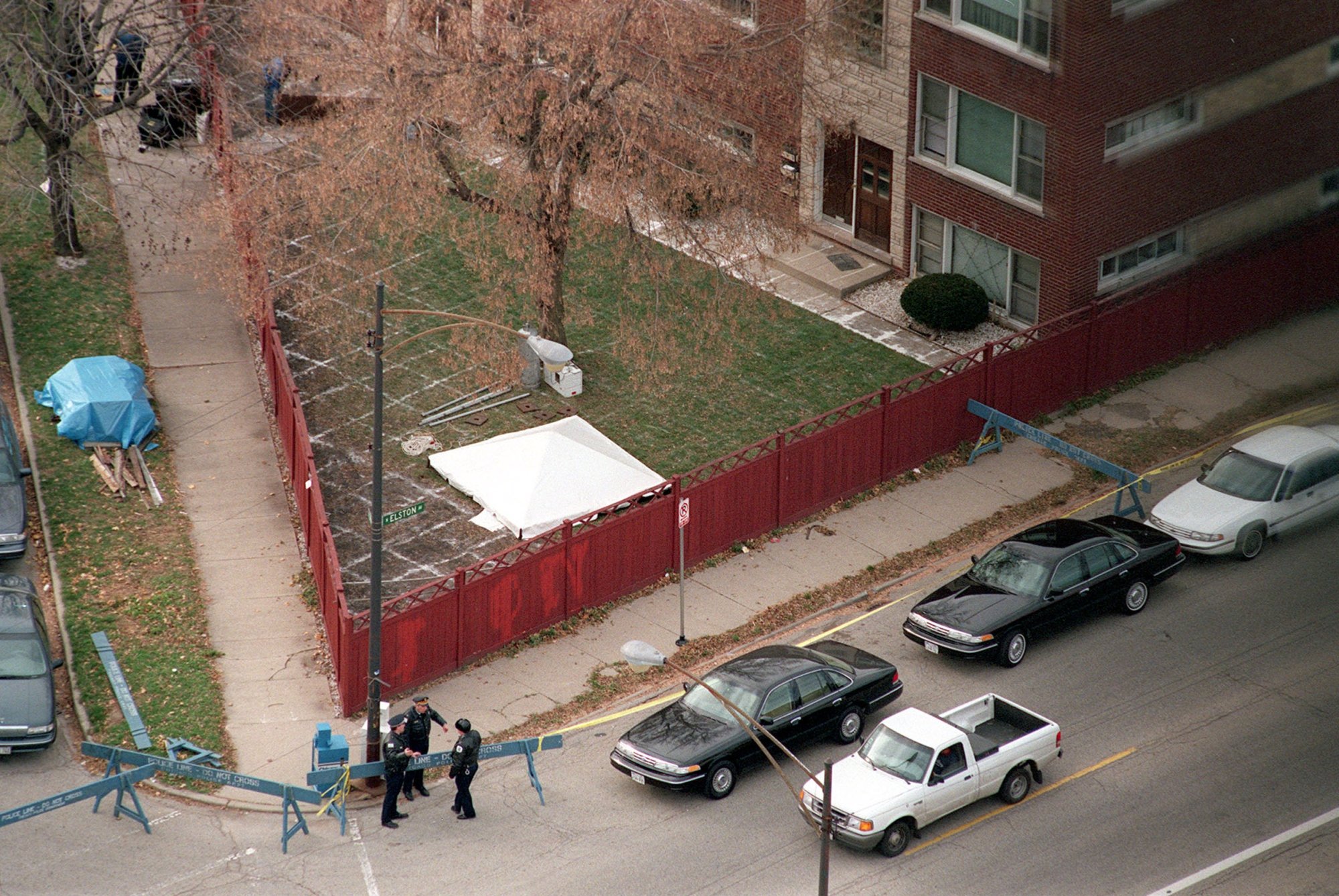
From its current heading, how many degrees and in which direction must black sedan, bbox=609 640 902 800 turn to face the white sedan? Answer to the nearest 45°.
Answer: approximately 180°

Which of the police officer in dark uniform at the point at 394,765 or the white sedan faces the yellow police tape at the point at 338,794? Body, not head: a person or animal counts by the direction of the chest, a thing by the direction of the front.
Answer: the white sedan

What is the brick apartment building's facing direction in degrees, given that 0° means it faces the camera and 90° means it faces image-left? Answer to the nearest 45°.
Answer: approximately 45°

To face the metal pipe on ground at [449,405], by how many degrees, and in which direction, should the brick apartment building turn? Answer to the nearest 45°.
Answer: approximately 45° to its right

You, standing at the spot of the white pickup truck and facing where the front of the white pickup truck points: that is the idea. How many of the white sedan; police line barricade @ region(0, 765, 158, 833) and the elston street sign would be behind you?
1

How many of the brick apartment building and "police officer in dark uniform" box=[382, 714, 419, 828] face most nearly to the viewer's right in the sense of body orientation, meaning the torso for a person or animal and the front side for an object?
1

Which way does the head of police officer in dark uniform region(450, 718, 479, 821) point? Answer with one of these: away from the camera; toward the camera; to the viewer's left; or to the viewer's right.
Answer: to the viewer's left

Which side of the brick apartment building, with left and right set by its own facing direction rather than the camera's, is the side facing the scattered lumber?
front

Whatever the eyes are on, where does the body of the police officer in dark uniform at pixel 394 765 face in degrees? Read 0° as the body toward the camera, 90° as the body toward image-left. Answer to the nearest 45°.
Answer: approximately 270°

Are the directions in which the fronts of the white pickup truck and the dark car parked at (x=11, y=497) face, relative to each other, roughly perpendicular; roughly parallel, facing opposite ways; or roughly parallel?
roughly perpendicular

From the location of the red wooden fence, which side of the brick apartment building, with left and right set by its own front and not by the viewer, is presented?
front

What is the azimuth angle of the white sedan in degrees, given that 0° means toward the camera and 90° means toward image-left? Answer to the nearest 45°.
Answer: approximately 45°

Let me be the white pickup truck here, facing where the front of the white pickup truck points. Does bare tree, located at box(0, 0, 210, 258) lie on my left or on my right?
on my right

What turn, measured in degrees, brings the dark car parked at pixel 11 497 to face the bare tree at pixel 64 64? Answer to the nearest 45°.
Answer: approximately 180°

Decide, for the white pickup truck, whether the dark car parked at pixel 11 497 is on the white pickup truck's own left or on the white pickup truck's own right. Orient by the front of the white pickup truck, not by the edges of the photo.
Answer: on the white pickup truck's own right
